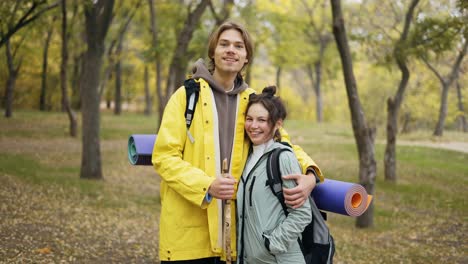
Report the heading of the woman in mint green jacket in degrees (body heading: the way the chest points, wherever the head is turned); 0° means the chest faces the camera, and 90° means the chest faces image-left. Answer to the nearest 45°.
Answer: approximately 45°

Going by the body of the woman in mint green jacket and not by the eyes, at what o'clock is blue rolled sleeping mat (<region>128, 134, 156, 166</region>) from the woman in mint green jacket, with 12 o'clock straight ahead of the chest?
The blue rolled sleeping mat is roughly at 2 o'clock from the woman in mint green jacket.
